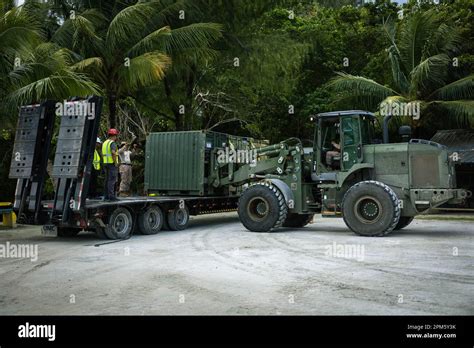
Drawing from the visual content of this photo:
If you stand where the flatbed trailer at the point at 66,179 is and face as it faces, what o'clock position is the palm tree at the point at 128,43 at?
The palm tree is roughly at 11 o'clock from the flatbed trailer.

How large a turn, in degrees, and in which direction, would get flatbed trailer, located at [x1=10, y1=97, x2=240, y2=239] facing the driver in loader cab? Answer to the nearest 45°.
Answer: approximately 45° to its right

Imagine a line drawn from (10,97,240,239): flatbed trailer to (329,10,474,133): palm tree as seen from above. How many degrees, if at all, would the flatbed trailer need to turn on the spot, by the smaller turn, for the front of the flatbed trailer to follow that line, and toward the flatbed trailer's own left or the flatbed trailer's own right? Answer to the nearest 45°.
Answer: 0° — it already faces it

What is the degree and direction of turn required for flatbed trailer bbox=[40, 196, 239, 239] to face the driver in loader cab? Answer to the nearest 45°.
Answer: approximately 45° to its right

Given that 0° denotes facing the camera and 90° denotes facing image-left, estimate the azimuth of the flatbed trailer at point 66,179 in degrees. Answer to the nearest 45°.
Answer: approximately 225°
